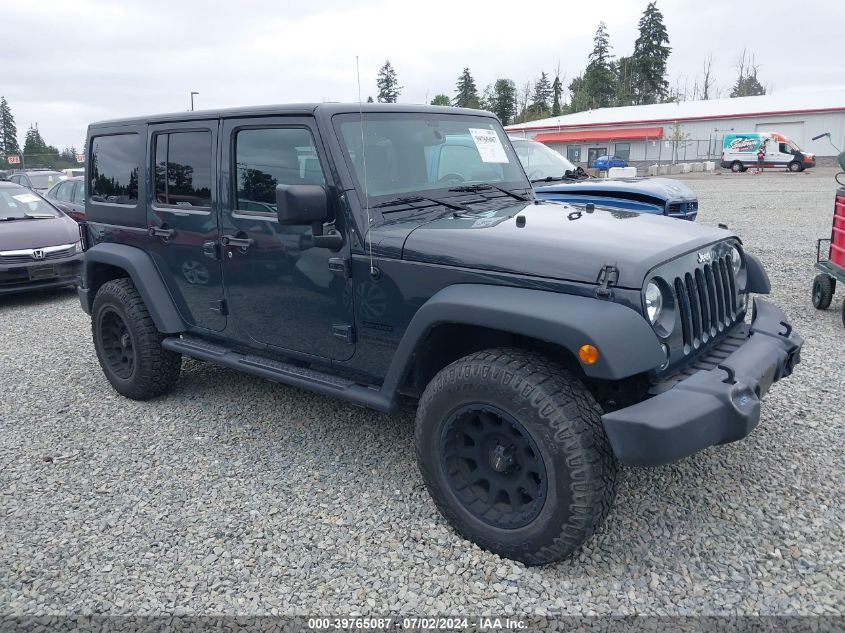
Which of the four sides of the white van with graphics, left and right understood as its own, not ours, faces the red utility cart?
right

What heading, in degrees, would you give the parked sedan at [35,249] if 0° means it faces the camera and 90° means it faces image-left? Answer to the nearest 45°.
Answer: approximately 315°

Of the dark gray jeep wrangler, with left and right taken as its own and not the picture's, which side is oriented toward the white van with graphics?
left

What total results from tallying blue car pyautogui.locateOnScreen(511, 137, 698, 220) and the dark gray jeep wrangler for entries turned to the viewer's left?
0

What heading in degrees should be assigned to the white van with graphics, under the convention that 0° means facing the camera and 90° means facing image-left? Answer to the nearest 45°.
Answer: approximately 270°

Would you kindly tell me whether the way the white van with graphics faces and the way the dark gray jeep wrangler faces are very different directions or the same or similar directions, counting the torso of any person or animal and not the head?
same or similar directions

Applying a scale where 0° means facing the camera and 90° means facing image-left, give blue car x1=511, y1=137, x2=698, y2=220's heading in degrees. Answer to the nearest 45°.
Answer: approximately 315°

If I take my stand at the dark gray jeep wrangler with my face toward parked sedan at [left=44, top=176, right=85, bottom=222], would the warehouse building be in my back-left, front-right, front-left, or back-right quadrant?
front-right

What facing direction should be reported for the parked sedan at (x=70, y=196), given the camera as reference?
facing the viewer and to the right of the viewer

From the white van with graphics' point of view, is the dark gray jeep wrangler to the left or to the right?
on its right

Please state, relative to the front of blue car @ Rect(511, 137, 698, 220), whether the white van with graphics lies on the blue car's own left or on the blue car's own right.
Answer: on the blue car's own left

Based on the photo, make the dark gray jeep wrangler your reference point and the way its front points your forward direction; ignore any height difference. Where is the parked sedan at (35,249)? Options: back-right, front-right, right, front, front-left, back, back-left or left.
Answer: back

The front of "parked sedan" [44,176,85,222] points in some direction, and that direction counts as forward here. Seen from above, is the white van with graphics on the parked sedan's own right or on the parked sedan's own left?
on the parked sedan's own left
